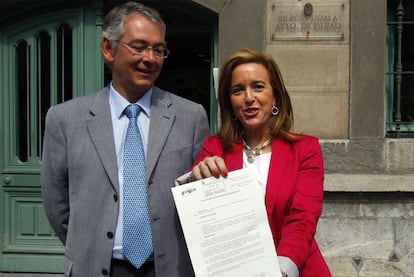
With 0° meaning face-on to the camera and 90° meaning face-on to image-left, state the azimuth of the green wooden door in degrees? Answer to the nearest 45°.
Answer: approximately 0°

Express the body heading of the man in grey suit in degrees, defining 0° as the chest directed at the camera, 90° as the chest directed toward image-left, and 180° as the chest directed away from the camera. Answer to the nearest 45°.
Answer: approximately 0°

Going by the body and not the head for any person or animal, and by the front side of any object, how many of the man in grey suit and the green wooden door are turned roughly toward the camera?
2

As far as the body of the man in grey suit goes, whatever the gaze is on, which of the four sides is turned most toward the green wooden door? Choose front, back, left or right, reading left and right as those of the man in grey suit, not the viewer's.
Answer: back

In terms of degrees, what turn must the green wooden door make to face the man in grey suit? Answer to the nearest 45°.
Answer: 0° — it already faces them

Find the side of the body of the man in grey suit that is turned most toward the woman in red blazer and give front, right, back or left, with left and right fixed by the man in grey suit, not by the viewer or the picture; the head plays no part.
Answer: left

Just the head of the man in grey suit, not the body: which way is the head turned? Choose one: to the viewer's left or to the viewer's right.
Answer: to the viewer's right

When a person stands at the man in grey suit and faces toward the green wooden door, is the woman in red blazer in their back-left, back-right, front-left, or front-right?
back-right

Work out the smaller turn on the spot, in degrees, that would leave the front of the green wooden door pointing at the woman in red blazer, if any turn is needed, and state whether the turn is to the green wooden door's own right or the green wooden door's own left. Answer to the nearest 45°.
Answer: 0° — it already faces them

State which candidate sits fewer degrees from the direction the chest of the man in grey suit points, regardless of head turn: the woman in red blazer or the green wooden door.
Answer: the woman in red blazer
